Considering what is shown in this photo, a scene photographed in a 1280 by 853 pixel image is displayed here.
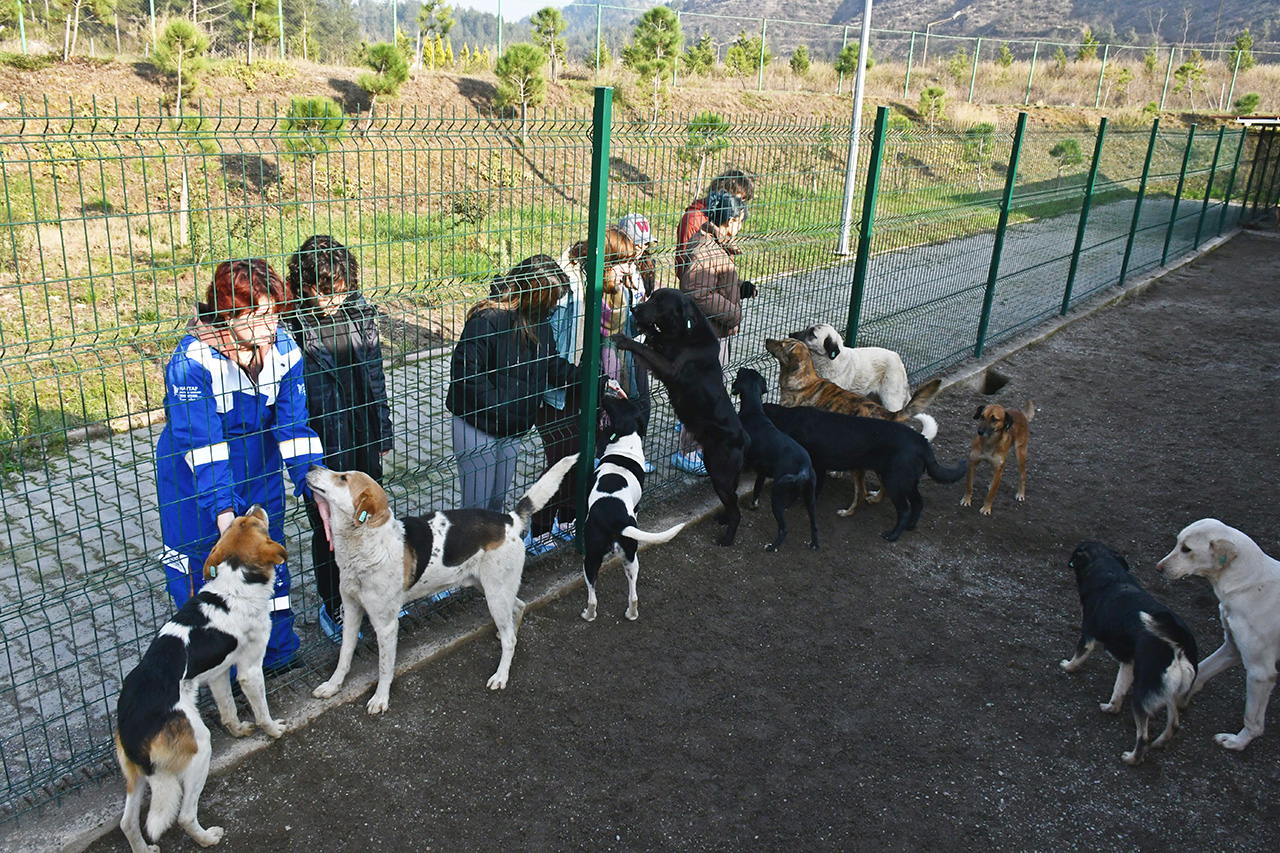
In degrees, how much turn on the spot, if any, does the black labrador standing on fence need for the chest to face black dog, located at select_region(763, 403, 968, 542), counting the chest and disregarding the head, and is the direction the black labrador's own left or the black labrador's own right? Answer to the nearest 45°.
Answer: approximately 180°

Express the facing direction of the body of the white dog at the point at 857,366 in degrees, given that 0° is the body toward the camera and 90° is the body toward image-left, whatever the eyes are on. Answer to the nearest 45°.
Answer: approximately 90°

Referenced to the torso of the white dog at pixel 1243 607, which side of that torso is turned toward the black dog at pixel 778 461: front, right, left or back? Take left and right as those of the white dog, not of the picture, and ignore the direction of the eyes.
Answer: front

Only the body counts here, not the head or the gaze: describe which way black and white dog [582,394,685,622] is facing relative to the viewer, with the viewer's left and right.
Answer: facing away from the viewer

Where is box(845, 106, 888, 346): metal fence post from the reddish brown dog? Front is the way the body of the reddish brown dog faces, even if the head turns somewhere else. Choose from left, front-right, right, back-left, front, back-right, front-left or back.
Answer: right

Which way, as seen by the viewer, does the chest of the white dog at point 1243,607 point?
to the viewer's left

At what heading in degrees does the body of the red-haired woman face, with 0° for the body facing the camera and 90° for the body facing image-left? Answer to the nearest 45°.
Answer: approximately 315°

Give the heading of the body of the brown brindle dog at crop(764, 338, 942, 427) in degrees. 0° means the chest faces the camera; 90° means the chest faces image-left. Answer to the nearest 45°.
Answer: approximately 90°

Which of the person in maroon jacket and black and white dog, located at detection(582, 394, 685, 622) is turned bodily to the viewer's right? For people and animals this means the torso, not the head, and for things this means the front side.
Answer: the person in maroon jacket

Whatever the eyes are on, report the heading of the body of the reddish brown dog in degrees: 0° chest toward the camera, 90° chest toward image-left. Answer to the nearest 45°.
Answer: approximately 45°

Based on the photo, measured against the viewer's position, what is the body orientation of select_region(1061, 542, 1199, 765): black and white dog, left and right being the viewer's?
facing away from the viewer and to the left of the viewer

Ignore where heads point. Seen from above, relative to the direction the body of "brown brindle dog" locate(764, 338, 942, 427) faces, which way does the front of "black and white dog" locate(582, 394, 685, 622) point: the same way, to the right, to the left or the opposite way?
to the right

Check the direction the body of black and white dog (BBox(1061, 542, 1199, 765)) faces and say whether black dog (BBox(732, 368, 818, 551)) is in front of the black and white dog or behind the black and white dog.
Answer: in front

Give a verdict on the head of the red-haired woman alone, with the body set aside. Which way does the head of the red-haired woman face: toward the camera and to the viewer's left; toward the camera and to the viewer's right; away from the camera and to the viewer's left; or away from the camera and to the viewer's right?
toward the camera and to the viewer's right

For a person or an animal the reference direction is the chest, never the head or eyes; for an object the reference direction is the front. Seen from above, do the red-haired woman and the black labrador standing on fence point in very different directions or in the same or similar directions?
very different directions

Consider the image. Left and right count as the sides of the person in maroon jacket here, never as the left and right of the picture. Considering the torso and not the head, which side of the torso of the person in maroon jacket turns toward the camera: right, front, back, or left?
right

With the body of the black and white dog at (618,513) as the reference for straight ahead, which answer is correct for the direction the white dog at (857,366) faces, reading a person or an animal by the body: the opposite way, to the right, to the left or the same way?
to the left
